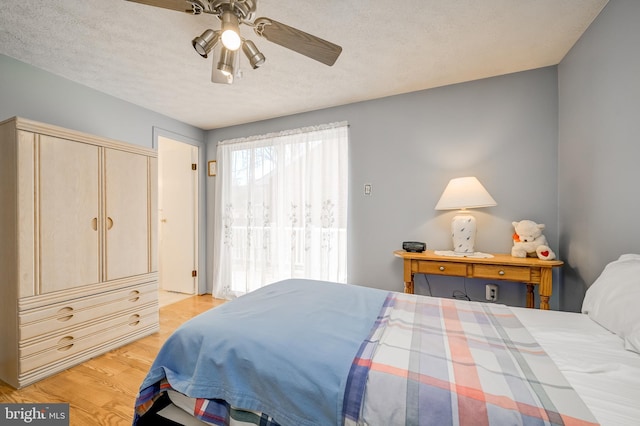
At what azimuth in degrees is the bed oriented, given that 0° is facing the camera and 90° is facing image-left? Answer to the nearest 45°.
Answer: approximately 90°

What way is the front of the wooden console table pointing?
toward the camera

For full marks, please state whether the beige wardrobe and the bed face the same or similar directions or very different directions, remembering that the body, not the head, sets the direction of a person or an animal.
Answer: very different directions

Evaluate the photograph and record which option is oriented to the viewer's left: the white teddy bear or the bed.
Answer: the bed

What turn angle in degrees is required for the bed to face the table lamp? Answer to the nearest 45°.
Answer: approximately 90° to its right

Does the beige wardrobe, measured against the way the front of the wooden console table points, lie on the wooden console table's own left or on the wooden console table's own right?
on the wooden console table's own right

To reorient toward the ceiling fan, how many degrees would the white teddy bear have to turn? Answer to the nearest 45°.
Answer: approximately 45° to its right

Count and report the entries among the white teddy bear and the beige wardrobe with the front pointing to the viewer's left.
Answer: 0

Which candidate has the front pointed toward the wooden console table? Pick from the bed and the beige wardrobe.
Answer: the beige wardrobe

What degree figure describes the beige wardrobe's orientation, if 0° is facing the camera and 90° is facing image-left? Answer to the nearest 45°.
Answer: approximately 315°

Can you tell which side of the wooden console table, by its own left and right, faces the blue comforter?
front

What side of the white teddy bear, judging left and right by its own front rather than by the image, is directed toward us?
front

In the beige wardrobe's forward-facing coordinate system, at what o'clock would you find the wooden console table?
The wooden console table is roughly at 12 o'clock from the beige wardrobe.

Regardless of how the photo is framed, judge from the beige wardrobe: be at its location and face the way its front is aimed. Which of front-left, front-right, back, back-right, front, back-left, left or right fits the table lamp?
front

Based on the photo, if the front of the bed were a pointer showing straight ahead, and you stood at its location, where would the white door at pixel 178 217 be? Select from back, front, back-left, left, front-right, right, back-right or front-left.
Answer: front-right

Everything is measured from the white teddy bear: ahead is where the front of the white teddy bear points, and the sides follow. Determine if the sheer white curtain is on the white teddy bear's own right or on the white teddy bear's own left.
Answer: on the white teddy bear's own right
